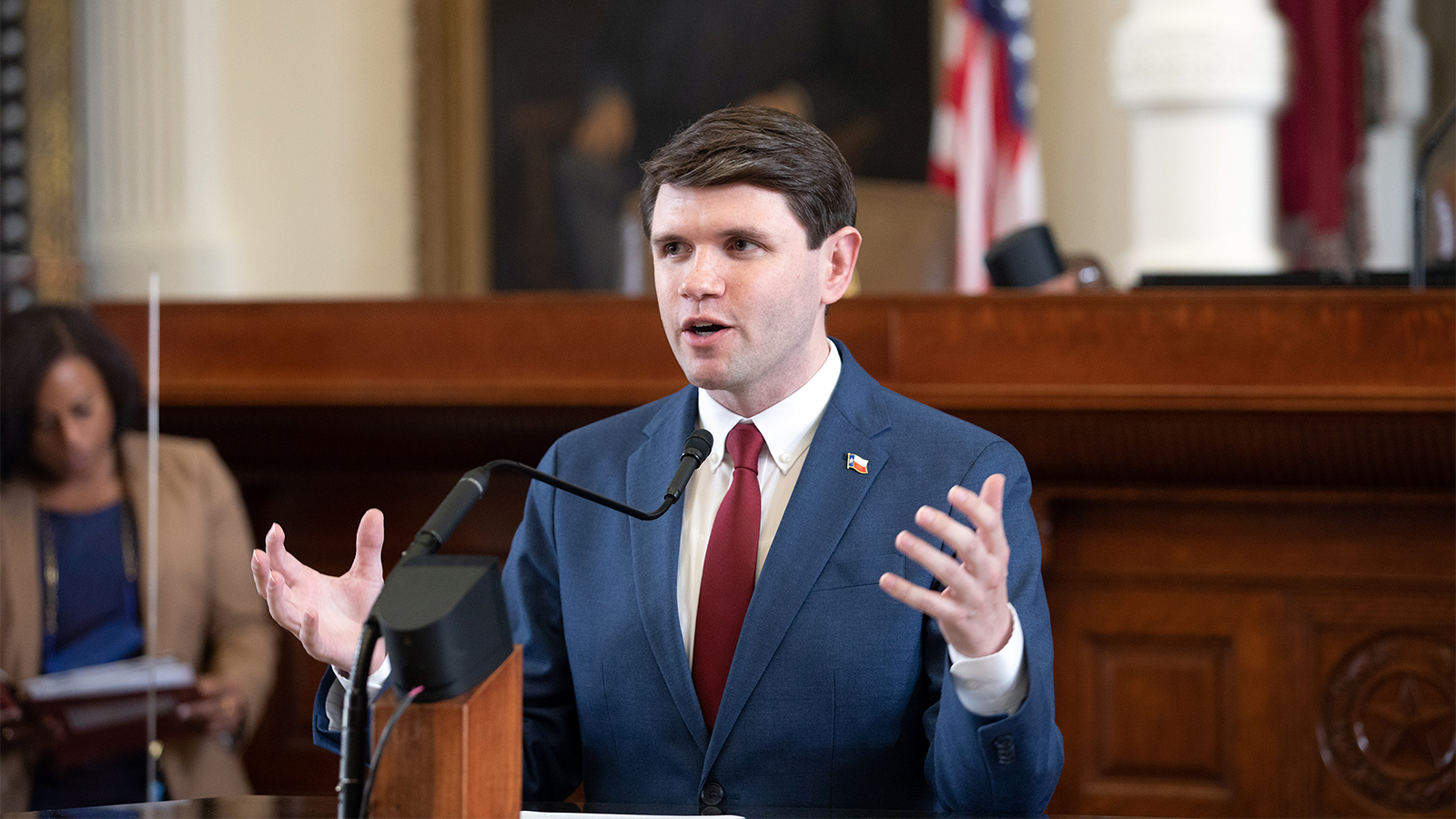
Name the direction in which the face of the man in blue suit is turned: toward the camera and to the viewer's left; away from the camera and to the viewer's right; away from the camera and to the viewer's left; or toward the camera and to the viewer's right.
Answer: toward the camera and to the viewer's left

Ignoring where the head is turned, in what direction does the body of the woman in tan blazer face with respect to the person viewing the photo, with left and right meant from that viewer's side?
facing the viewer

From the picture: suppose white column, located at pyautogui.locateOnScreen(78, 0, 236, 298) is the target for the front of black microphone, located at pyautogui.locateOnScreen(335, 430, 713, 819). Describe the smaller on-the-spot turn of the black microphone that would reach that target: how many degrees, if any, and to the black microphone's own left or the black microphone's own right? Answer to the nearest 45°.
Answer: approximately 90° to the black microphone's own left

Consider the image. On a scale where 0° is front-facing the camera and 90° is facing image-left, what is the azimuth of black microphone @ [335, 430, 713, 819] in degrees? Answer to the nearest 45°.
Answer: approximately 270°

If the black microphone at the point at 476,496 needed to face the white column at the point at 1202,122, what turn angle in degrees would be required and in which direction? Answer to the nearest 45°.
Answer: approximately 45° to its left

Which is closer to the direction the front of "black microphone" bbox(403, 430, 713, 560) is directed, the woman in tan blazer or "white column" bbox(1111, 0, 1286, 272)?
the white column
